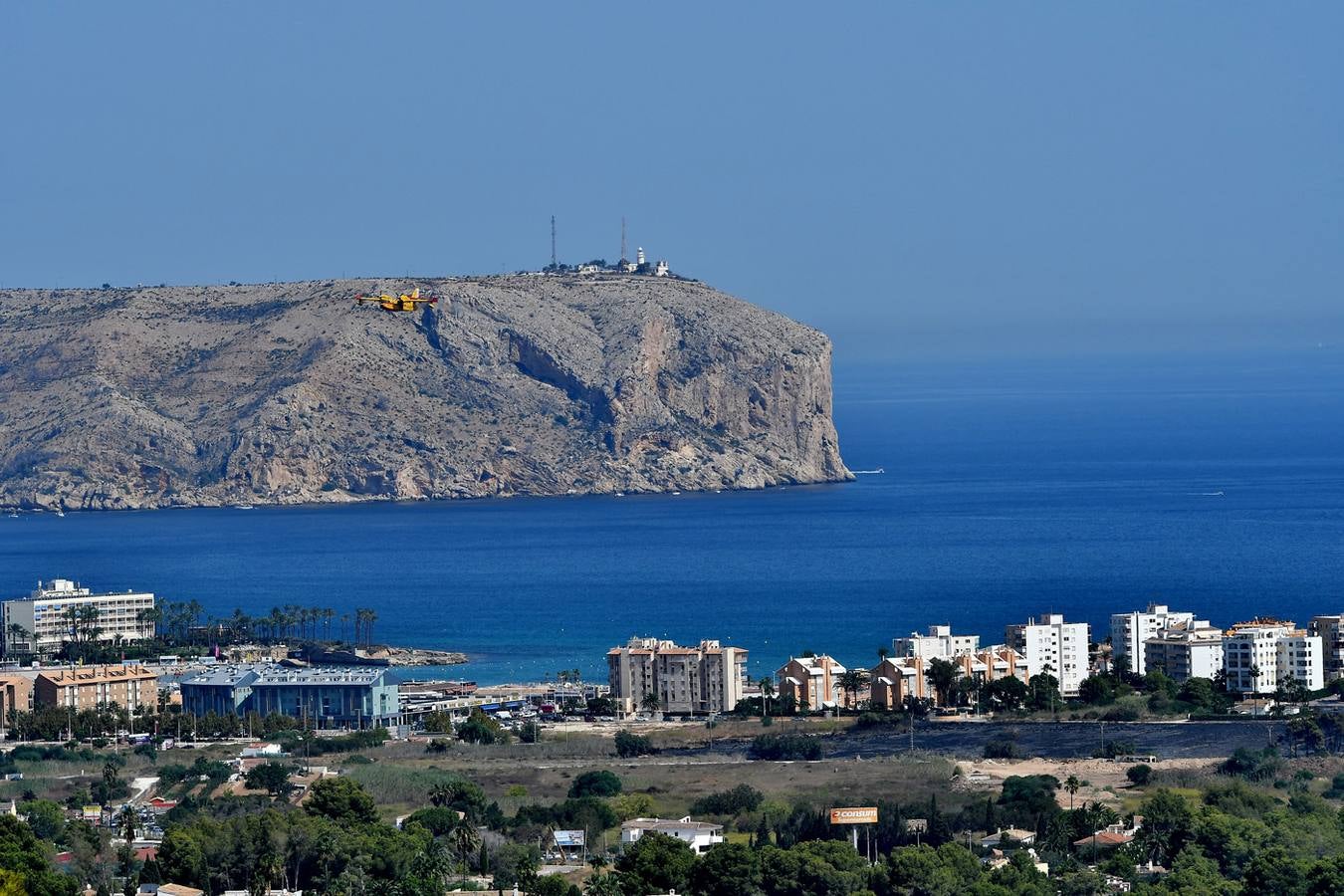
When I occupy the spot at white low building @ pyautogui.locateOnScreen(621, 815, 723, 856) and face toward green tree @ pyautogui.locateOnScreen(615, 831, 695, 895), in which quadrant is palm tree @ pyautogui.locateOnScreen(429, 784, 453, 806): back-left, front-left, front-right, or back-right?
back-right

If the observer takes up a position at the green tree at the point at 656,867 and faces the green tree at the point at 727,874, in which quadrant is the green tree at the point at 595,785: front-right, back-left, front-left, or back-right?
back-left

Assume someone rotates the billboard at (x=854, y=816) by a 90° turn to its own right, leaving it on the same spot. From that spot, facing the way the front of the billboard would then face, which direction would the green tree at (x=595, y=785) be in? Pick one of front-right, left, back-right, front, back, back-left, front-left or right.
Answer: front-right

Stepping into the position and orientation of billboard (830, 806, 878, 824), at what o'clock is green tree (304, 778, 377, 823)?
The green tree is roughly at 3 o'clock from the billboard.

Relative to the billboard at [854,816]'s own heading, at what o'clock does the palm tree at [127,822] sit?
The palm tree is roughly at 3 o'clock from the billboard.

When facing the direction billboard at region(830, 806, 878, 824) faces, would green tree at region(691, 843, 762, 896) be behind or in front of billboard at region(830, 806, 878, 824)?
in front

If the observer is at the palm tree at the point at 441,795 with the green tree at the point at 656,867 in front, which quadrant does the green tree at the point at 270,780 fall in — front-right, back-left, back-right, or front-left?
back-right

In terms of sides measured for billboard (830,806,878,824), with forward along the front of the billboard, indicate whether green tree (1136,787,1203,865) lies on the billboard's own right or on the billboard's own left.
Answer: on the billboard's own left

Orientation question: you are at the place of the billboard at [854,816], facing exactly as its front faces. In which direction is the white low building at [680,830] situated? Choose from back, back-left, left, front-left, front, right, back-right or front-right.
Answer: right

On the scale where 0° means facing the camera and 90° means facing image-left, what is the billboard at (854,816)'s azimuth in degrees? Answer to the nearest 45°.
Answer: approximately 0°

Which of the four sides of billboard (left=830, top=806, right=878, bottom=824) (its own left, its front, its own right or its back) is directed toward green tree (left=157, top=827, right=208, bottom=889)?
right

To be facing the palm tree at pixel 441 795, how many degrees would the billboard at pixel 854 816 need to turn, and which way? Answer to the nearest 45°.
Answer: approximately 90° to its right

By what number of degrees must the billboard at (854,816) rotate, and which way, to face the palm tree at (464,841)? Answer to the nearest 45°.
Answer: approximately 90° to its right
